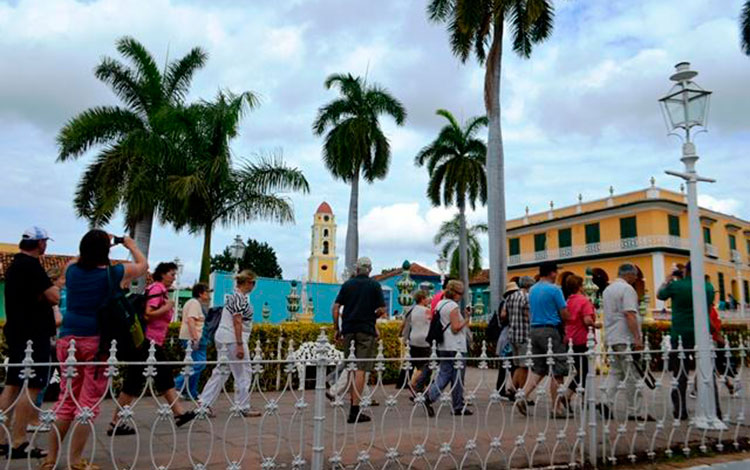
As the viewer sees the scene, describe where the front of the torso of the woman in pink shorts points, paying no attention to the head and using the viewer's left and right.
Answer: facing away from the viewer and to the right of the viewer
